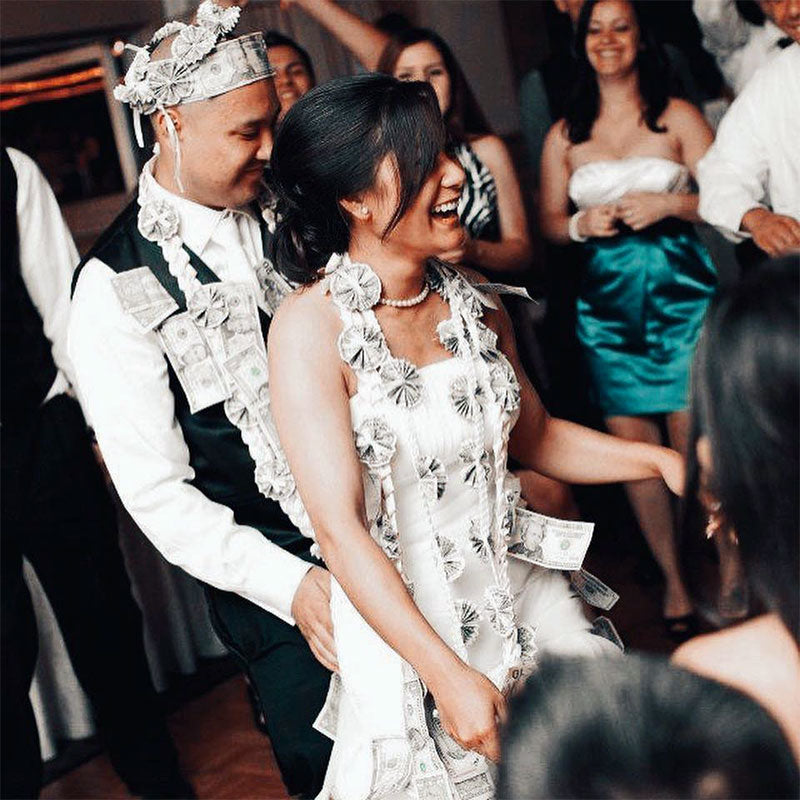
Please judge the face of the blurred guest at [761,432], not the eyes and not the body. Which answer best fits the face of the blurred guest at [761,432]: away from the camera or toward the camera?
away from the camera

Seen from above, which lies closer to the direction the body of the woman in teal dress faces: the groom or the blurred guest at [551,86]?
the groom

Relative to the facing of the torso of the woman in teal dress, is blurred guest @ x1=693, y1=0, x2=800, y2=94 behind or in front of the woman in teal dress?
behind

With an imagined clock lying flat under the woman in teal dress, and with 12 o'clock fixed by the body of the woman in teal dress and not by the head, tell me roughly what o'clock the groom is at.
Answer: The groom is roughly at 1 o'clock from the woman in teal dress.

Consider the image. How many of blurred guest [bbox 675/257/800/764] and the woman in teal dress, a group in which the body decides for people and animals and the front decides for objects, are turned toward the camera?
1

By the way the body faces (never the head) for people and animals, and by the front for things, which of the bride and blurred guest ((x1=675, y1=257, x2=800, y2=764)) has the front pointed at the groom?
the blurred guest

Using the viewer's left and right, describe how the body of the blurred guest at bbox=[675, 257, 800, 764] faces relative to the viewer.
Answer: facing away from the viewer and to the left of the viewer

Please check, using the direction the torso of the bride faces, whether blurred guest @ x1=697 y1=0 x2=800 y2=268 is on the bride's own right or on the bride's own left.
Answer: on the bride's own left
